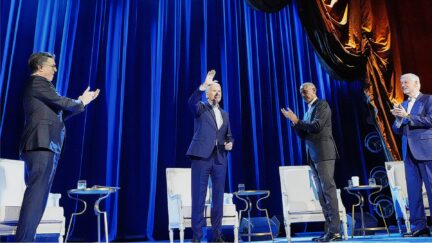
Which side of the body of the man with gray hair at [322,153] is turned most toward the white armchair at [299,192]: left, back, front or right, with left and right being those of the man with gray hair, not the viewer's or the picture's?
right

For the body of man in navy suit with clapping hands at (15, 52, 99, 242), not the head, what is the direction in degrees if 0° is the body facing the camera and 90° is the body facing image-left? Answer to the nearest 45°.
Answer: approximately 270°

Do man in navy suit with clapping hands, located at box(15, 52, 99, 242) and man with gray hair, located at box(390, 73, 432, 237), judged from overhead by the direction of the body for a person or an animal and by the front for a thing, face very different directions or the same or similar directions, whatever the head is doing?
very different directions

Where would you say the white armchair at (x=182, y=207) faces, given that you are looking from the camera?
facing the viewer and to the right of the viewer

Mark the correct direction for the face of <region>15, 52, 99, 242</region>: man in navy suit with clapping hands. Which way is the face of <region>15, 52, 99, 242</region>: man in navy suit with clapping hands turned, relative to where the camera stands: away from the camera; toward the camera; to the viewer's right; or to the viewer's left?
to the viewer's right

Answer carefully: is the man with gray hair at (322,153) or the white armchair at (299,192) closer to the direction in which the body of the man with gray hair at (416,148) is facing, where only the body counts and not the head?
the man with gray hair

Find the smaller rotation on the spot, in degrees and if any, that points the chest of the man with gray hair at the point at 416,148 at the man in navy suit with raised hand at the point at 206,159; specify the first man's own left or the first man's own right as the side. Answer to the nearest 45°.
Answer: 0° — they already face them

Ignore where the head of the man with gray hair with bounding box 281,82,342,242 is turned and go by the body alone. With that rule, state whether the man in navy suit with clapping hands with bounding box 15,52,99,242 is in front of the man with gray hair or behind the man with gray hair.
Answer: in front

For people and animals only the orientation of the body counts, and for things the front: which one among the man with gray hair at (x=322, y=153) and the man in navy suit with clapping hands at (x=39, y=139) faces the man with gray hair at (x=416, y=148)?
the man in navy suit with clapping hands

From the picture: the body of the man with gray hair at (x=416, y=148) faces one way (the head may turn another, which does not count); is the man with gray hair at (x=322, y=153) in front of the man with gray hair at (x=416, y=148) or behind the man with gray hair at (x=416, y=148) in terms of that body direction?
in front

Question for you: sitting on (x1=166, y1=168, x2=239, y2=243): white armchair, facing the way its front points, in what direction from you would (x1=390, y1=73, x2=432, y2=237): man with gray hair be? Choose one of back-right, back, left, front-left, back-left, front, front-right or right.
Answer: front-left

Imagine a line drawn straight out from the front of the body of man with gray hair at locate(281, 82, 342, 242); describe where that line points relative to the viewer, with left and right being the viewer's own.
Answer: facing to the left of the viewer

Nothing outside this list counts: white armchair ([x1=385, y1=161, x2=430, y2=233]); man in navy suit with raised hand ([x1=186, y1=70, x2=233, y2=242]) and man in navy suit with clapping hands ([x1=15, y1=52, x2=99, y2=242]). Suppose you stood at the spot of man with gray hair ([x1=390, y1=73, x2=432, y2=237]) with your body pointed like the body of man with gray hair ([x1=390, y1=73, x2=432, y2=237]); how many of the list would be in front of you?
2
